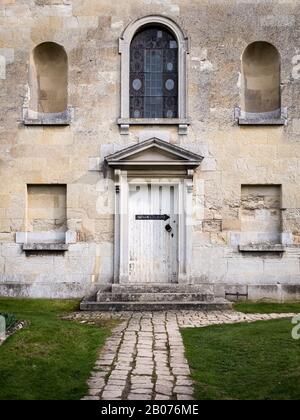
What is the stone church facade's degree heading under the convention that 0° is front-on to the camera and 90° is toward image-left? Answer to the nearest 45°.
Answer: approximately 0°
